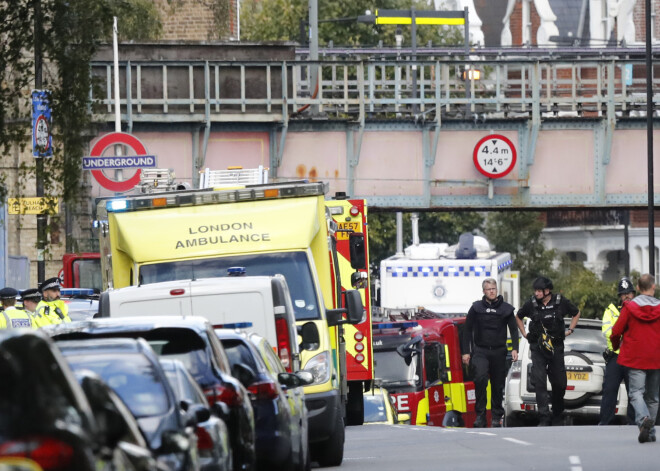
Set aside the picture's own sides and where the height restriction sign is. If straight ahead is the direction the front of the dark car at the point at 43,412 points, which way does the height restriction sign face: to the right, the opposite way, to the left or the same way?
the opposite way

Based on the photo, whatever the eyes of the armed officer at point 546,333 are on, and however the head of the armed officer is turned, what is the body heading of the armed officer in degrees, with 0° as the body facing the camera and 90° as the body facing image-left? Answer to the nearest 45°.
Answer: approximately 0°

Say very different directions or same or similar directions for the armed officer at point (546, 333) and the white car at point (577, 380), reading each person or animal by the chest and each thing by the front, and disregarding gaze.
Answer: very different directions

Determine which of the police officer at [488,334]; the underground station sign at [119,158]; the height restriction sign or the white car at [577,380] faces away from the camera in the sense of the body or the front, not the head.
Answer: the white car

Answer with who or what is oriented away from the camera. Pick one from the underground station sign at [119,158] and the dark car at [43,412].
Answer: the dark car

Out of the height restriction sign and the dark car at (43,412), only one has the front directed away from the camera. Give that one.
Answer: the dark car

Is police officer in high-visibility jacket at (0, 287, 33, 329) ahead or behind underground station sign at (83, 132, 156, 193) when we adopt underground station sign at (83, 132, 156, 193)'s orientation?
ahead

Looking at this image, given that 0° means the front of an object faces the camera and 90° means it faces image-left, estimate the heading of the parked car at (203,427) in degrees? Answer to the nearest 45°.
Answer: approximately 180°

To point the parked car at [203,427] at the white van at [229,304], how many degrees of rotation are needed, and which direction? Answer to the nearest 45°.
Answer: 0° — it already faces it

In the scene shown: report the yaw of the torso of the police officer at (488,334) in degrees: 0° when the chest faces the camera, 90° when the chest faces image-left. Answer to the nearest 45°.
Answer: approximately 0°
